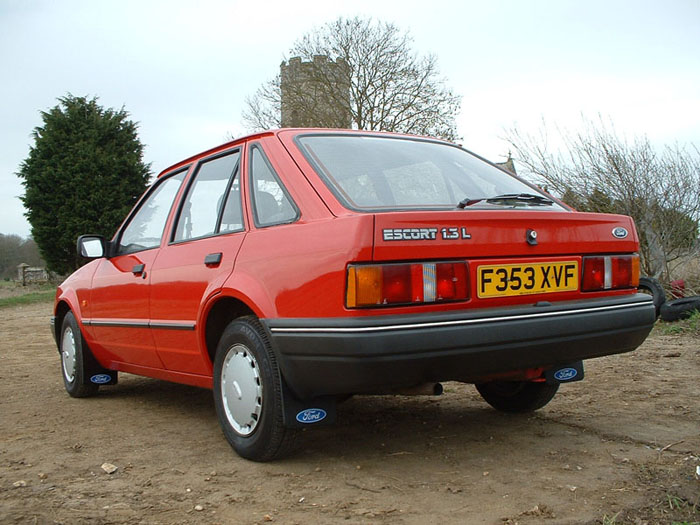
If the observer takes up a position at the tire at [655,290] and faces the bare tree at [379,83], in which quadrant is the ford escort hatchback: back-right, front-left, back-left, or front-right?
back-left

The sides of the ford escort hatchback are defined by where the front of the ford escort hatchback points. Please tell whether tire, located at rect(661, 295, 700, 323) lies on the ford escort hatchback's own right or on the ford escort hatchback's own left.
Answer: on the ford escort hatchback's own right

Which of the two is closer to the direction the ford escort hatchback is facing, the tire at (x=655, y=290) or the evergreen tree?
the evergreen tree

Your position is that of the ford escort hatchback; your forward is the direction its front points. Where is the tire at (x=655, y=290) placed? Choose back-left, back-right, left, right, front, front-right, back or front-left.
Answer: right

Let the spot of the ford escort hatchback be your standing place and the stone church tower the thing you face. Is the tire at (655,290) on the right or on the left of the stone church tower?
right

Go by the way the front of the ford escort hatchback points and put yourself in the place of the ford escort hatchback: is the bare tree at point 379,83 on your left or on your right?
on your right

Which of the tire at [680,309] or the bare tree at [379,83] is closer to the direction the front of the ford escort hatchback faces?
the bare tree

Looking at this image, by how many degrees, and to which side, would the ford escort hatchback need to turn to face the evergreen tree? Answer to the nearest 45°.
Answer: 0° — it already faces it

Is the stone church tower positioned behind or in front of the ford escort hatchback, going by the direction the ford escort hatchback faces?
in front

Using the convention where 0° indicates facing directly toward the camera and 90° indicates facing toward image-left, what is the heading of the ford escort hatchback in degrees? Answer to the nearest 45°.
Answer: approximately 135°
